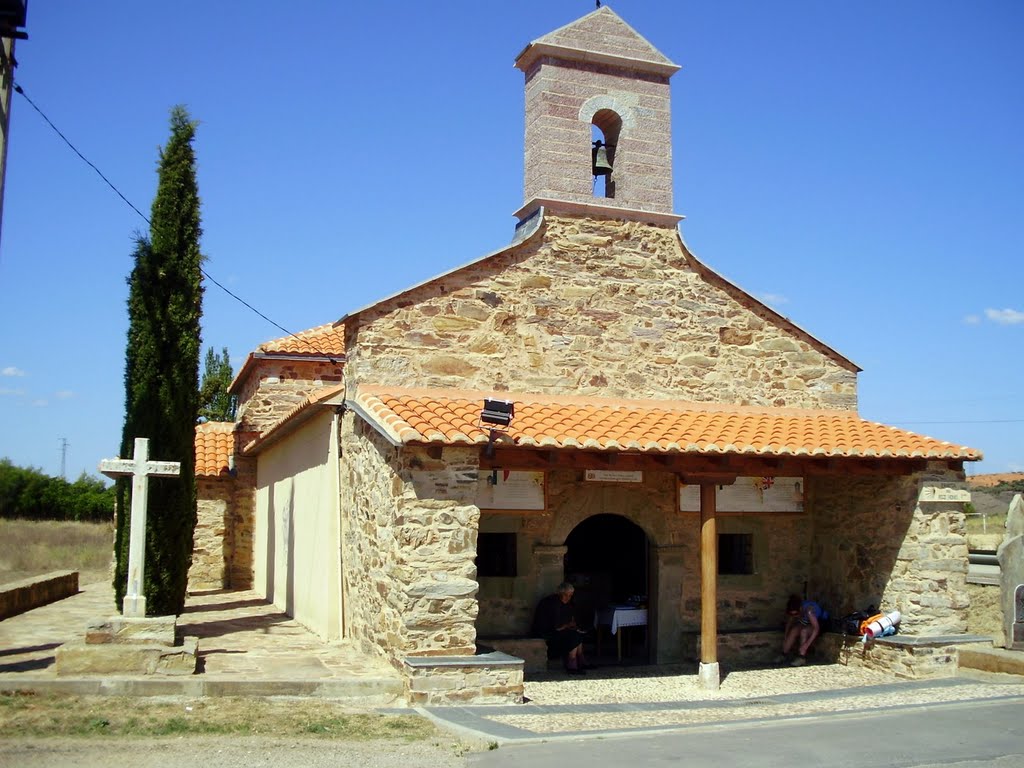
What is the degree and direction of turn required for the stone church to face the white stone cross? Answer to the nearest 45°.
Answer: approximately 90° to its right

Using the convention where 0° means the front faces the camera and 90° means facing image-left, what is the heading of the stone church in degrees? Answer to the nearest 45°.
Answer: approximately 315°

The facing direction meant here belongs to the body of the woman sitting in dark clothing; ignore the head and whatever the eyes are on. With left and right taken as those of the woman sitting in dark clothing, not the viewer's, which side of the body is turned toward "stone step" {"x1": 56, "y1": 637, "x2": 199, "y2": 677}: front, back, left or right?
right

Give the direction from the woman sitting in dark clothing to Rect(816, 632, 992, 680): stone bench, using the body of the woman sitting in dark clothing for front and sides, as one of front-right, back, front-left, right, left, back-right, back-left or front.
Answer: front-left

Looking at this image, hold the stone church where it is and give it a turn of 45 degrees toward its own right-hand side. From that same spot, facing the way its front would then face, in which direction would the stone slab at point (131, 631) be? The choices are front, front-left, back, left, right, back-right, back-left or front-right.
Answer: front-right

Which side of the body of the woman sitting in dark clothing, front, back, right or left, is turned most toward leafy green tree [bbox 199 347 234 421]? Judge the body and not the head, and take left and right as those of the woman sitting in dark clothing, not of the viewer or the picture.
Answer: back

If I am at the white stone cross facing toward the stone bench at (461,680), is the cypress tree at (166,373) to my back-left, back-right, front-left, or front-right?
back-left

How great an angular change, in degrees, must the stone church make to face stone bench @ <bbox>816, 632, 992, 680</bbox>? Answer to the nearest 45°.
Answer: approximately 45° to its left

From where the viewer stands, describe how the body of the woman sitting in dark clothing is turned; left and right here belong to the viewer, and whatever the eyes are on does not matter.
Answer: facing the viewer and to the right of the viewer
